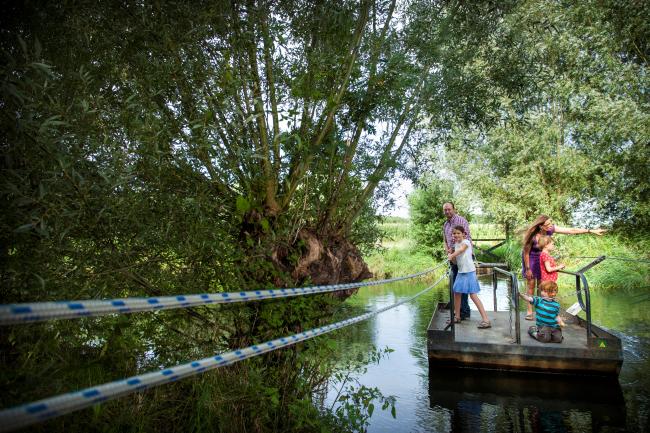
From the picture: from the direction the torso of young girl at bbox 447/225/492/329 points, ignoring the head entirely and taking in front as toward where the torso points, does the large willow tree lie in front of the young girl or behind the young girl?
in front

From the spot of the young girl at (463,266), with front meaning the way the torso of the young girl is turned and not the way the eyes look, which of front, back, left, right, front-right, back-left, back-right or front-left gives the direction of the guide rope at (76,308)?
front-left

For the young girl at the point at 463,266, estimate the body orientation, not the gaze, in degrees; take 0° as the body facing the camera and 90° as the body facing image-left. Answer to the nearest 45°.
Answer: approximately 45°

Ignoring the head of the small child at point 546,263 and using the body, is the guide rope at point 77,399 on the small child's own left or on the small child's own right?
on the small child's own right

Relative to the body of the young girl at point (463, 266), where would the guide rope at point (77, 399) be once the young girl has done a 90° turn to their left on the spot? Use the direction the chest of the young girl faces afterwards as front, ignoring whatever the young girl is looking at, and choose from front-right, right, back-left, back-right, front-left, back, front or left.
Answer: front-right

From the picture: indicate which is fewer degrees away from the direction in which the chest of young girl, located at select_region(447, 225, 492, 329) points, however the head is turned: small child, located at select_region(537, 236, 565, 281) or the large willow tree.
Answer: the large willow tree

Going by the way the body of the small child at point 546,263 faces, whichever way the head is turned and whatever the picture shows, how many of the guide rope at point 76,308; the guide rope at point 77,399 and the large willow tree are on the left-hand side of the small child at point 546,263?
0

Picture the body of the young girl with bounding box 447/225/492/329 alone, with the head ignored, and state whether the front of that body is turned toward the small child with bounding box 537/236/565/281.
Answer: no
